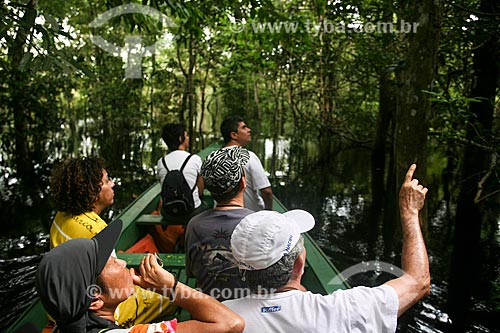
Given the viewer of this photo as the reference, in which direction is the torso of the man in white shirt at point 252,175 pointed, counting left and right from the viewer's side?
facing away from the viewer and to the right of the viewer

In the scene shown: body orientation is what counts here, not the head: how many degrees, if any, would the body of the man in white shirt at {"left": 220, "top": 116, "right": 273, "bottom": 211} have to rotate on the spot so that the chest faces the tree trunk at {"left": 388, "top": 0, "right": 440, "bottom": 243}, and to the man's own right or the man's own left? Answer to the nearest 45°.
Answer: approximately 45° to the man's own right

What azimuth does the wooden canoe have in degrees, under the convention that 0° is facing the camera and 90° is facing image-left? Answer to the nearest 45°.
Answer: approximately 180°

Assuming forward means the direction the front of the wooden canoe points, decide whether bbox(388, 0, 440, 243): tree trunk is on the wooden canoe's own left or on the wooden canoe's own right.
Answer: on the wooden canoe's own right

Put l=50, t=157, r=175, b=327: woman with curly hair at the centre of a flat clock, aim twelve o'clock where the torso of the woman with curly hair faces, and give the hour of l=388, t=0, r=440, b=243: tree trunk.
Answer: The tree trunk is roughly at 1 o'clock from the woman with curly hair.

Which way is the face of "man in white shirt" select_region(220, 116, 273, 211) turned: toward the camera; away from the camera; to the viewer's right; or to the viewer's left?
to the viewer's right

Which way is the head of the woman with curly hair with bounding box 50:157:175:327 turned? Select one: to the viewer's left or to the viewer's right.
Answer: to the viewer's right
